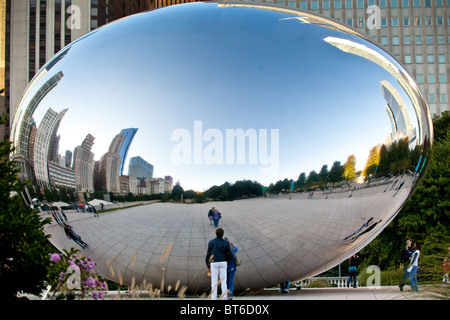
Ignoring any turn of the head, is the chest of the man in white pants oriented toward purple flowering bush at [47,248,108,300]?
no

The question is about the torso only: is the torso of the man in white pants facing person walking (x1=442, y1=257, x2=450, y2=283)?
no

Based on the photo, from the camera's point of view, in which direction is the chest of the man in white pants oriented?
away from the camera
